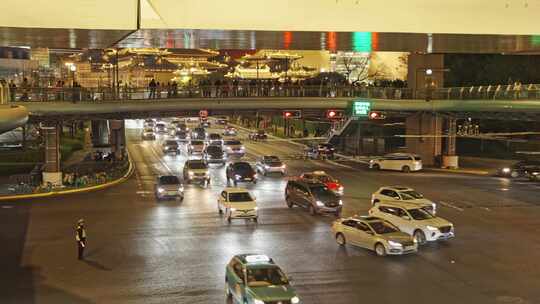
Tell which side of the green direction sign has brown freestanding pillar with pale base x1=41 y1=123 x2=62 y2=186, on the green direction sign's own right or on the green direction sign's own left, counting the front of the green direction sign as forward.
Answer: on the green direction sign's own right

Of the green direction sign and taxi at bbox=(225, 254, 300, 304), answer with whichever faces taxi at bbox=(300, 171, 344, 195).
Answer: the green direction sign

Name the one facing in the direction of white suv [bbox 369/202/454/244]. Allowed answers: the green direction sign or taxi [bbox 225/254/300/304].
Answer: the green direction sign

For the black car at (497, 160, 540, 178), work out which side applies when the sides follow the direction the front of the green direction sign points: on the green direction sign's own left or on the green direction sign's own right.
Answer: on the green direction sign's own left

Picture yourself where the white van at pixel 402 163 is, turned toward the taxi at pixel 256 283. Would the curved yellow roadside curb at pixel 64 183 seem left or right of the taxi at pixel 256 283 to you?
right

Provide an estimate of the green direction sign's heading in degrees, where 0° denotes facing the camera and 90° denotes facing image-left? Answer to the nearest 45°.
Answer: approximately 0°

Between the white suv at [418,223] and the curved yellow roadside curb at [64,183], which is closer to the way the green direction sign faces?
the white suv

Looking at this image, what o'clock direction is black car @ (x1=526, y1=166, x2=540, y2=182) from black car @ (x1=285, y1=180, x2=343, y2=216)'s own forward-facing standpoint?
black car @ (x1=526, y1=166, x2=540, y2=182) is roughly at 9 o'clock from black car @ (x1=285, y1=180, x2=343, y2=216).
